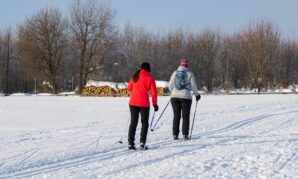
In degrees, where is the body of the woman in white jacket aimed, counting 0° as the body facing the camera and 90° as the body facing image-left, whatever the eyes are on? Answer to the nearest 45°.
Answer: approximately 180°

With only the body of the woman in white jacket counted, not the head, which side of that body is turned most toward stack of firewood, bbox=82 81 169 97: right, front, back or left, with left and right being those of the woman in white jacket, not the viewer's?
front

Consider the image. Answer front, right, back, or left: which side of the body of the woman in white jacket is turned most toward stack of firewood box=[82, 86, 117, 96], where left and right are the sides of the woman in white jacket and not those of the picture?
front

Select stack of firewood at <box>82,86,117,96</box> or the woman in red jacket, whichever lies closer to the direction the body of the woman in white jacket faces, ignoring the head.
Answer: the stack of firewood

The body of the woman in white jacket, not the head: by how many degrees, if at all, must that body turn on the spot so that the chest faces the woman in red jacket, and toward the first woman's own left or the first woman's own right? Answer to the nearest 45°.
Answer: approximately 135° to the first woman's own left

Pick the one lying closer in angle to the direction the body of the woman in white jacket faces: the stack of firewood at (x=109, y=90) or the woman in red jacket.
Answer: the stack of firewood
